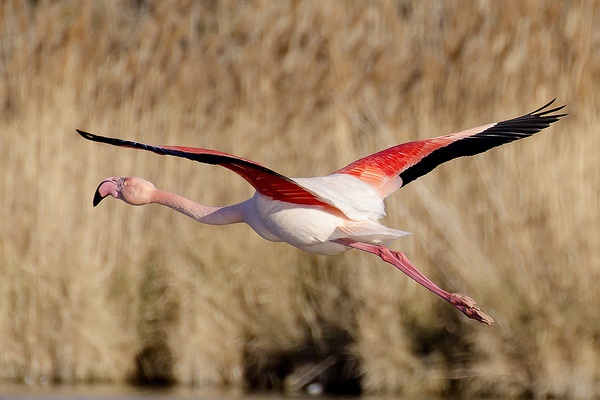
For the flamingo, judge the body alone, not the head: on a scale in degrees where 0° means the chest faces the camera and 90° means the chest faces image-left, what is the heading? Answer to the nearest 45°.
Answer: approximately 135°
